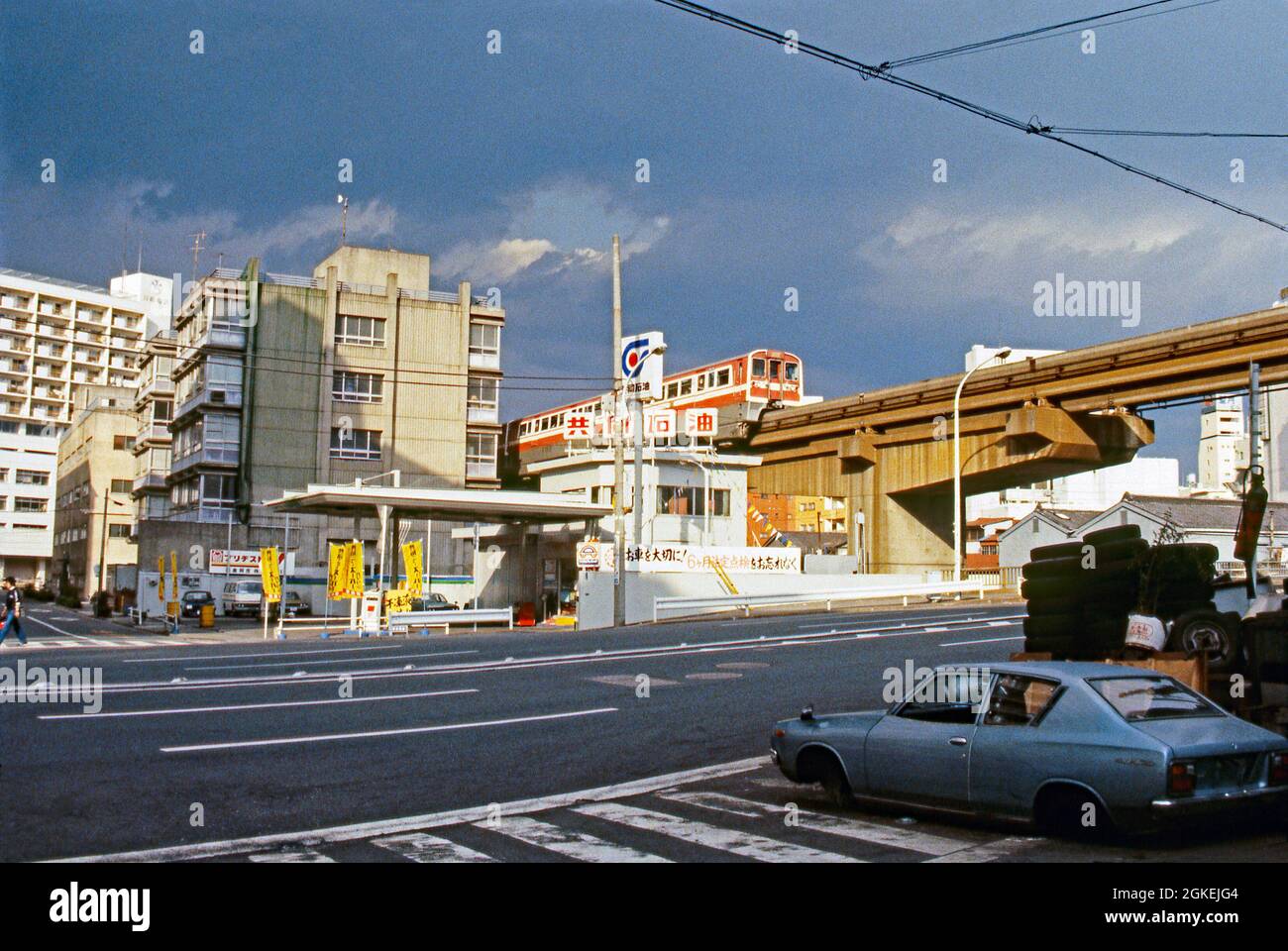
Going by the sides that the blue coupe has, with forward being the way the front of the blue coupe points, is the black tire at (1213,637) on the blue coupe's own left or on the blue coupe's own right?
on the blue coupe's own right

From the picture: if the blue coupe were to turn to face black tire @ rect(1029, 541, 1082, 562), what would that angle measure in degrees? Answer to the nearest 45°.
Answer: approximately 45° to its right

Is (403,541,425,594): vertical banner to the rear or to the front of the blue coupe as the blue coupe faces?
to the front

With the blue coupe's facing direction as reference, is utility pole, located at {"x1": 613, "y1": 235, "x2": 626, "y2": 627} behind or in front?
in front

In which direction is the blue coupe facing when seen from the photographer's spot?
facing away from the viewer and to the left of the viewer

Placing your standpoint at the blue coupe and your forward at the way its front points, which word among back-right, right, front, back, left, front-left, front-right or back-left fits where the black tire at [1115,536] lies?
front-right

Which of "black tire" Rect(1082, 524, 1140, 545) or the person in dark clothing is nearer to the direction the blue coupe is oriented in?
the person in dark clothing

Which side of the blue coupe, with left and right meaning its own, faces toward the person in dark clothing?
front

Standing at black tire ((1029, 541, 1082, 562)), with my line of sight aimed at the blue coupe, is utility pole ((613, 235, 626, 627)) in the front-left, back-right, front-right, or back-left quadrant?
back-right
